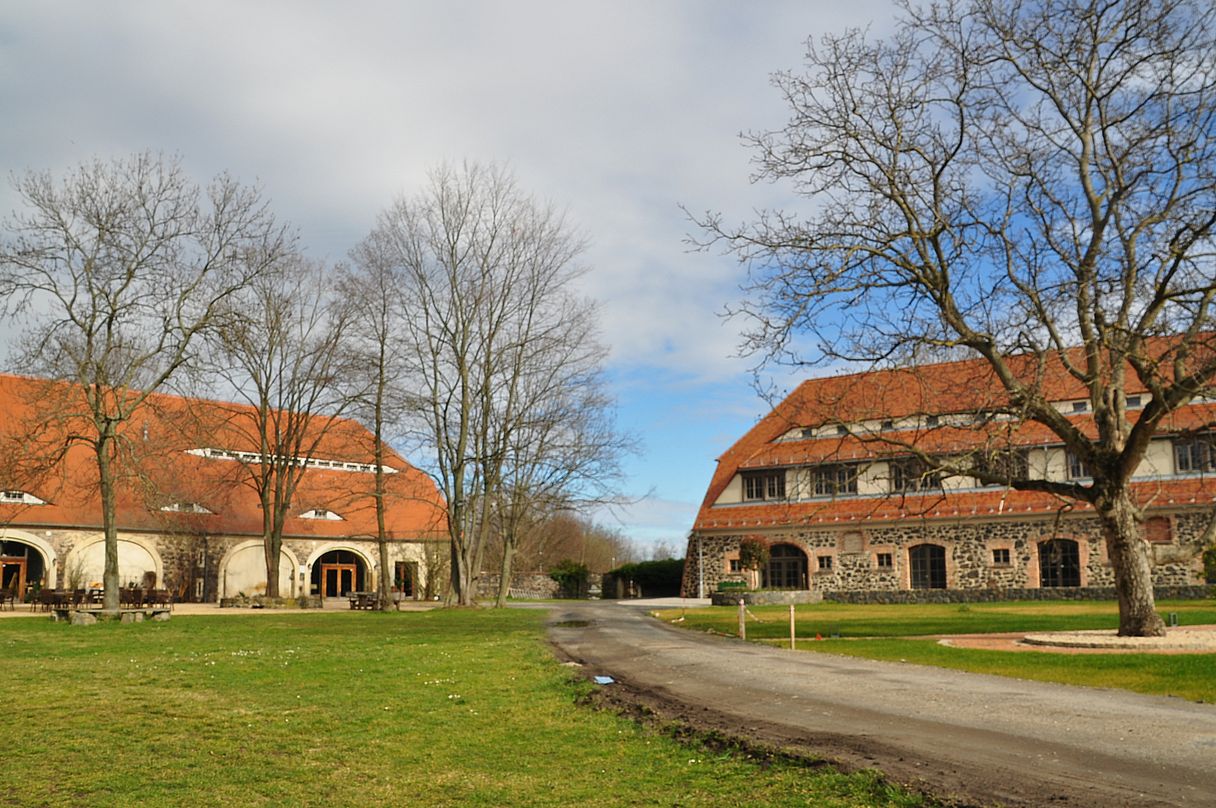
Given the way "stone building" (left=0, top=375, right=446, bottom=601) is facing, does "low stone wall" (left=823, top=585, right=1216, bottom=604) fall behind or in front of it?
in front

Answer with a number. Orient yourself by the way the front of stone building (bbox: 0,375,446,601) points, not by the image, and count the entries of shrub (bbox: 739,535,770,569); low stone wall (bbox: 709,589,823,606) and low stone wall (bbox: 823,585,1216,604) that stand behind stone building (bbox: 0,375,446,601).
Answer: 0

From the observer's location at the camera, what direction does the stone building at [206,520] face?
facing the viewer and to the right of the viewer
